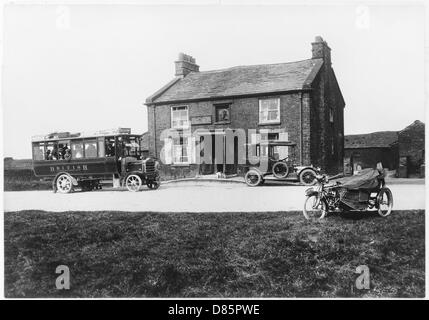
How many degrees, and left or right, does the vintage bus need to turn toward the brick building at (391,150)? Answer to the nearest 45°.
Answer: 0° — it already faces it
